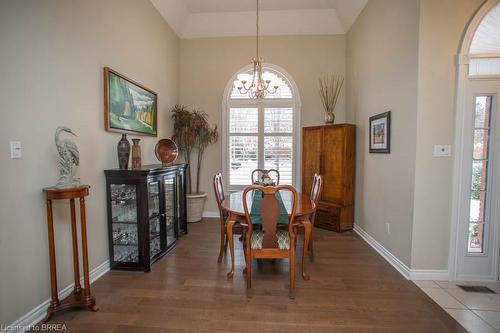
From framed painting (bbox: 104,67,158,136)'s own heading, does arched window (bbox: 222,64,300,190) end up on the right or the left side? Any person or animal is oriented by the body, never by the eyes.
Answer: on its left

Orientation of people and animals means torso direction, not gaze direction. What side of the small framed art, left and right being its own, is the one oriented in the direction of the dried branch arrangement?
right

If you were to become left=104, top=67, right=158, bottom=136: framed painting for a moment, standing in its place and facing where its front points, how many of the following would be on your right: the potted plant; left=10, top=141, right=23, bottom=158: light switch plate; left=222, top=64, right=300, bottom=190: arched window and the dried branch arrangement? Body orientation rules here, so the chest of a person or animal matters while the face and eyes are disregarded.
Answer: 1

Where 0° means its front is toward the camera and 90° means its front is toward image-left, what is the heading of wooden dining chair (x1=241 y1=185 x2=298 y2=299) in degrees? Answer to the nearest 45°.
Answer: approximately 180°

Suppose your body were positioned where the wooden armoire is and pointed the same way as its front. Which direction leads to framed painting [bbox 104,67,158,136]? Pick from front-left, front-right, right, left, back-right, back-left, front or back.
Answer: front

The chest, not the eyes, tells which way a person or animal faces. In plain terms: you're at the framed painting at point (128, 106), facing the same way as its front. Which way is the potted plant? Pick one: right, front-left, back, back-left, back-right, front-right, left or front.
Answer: left

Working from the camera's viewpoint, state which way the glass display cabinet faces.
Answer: facing the viewer and to the right of the viewer

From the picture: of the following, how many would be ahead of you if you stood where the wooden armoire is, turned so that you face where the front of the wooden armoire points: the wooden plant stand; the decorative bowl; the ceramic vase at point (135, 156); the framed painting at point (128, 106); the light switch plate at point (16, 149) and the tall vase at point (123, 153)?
6

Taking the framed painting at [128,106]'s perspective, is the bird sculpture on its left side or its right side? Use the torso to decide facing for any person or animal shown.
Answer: on its right

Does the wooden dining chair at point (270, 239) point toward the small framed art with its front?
no

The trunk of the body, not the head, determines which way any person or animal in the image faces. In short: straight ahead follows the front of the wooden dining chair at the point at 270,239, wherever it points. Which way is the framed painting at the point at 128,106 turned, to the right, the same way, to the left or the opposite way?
to the right

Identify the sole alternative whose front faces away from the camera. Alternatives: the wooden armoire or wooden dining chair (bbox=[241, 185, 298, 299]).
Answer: the wooden dining chair

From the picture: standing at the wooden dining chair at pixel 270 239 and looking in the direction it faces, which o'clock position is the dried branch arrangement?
The dried branch arrangement is roughly at 1 o'clock from the wooden dining chair.

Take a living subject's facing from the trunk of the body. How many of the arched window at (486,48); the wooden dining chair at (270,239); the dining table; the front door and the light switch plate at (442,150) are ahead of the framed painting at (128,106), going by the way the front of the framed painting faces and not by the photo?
5

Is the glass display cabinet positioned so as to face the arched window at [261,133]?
no

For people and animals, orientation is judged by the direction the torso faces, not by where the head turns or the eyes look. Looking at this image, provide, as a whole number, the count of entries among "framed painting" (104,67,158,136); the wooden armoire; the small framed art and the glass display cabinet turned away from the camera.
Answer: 0

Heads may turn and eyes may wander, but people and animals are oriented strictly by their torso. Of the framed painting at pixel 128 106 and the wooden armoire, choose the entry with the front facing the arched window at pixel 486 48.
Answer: the framed painting

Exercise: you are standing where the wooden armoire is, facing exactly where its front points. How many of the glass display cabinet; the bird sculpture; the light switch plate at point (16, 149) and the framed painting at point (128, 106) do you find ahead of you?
4

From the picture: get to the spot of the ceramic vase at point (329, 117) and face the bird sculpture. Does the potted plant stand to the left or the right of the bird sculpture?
right

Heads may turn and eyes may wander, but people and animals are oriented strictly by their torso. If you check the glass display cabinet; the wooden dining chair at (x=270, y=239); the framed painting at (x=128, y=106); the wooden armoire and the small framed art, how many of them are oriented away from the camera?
1

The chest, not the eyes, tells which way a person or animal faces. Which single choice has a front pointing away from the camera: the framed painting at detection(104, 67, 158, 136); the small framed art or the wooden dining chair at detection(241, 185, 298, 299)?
the wooden dining chair

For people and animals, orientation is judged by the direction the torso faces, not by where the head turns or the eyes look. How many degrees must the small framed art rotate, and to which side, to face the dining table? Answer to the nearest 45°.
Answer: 0° — it already faces it
